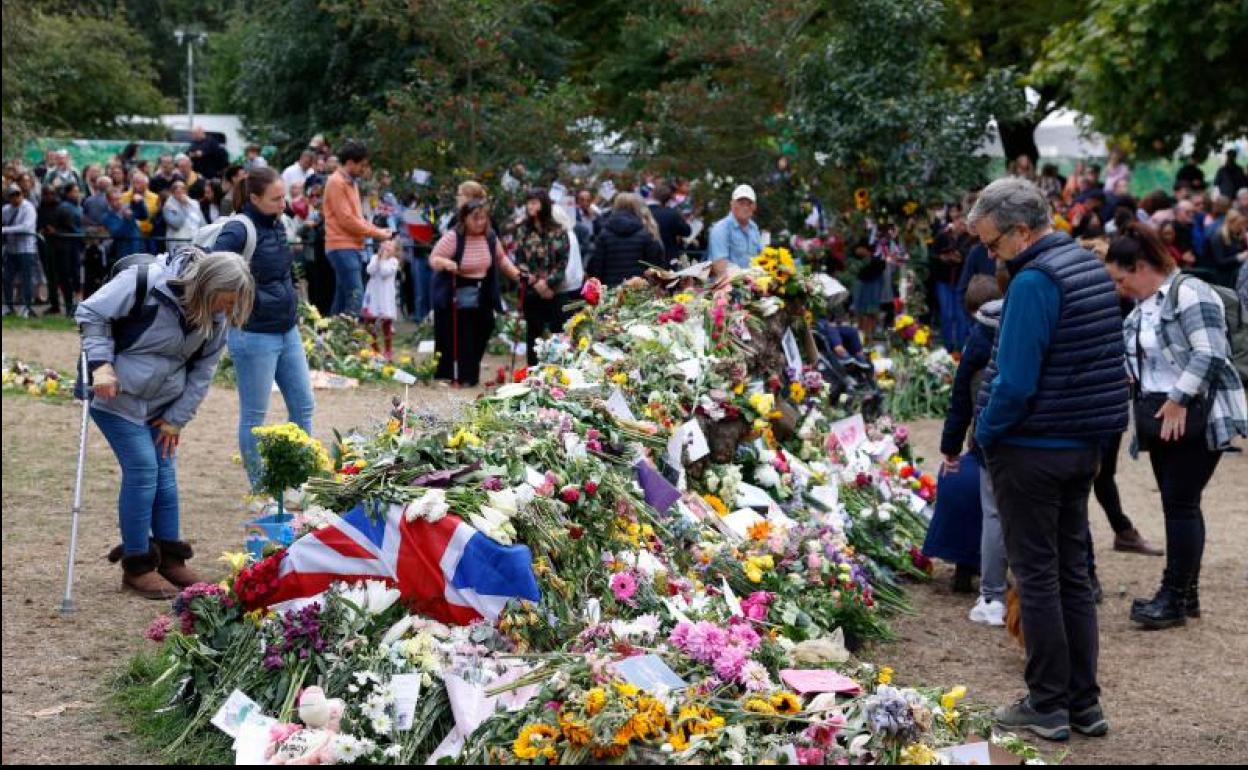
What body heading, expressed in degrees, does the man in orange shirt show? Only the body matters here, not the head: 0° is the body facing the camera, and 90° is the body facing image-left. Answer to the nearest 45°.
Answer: approximately 270°

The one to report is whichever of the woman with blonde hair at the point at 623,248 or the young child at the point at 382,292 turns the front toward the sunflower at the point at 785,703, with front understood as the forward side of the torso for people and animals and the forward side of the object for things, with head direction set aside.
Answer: the young child

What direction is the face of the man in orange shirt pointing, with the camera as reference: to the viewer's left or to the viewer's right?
to the viewer's right

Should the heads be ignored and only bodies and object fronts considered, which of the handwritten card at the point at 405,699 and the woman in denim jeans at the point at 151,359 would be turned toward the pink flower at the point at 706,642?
the woman in denim jeans

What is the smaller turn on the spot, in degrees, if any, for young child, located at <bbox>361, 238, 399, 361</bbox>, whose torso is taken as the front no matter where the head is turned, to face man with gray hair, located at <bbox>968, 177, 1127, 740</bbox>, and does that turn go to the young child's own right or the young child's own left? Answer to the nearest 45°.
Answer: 0° — they already face them

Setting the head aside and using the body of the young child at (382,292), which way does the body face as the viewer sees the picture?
toward the camera

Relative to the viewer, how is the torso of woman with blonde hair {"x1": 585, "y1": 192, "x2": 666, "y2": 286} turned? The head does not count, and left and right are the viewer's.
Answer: facing away from the viewer

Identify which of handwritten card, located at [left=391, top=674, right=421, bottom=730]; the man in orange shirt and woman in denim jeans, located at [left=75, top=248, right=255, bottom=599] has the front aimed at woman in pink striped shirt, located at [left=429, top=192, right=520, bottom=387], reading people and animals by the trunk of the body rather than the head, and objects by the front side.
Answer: the man in orange shirt

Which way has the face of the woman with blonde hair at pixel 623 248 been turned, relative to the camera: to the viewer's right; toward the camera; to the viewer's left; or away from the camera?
away from the camera

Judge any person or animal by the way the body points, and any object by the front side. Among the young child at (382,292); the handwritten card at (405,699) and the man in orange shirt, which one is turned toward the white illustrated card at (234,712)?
the young child

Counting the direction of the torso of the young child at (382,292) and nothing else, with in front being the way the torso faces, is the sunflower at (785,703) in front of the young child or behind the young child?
in front

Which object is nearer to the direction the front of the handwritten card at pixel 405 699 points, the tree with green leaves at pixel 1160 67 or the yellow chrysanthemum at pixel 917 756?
the yellow chrysanthemum

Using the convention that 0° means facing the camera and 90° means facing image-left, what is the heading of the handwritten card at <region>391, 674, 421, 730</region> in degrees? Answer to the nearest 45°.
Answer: approximately 0°

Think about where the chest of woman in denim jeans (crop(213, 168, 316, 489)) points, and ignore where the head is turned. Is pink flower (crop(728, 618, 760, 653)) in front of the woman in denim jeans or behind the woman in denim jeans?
in front
